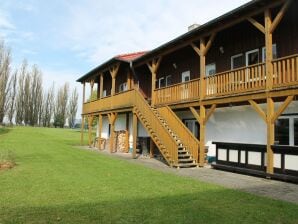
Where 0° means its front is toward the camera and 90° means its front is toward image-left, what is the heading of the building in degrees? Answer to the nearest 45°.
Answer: approximately 45°
